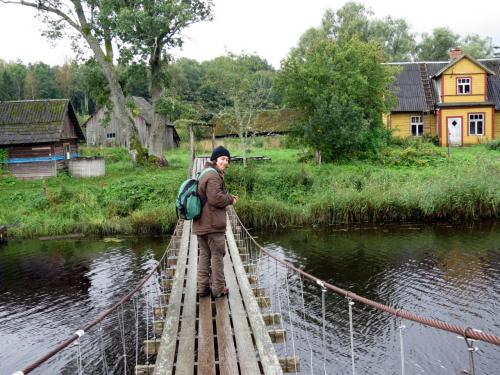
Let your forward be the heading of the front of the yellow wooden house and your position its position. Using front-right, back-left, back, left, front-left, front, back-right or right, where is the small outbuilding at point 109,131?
right

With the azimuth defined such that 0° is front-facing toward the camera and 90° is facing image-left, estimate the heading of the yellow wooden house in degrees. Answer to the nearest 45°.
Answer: approximately 0°

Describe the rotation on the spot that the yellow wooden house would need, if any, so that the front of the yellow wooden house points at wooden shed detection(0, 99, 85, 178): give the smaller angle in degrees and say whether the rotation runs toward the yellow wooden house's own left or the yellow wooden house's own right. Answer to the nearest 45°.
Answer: approximately 45° to the yellow wooden house's own right

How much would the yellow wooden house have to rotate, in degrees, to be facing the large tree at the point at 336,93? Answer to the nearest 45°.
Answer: approximately 45° to its right

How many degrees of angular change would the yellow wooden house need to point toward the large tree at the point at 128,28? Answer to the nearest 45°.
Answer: approximately 45° to its right

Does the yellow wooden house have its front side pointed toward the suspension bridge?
yes
